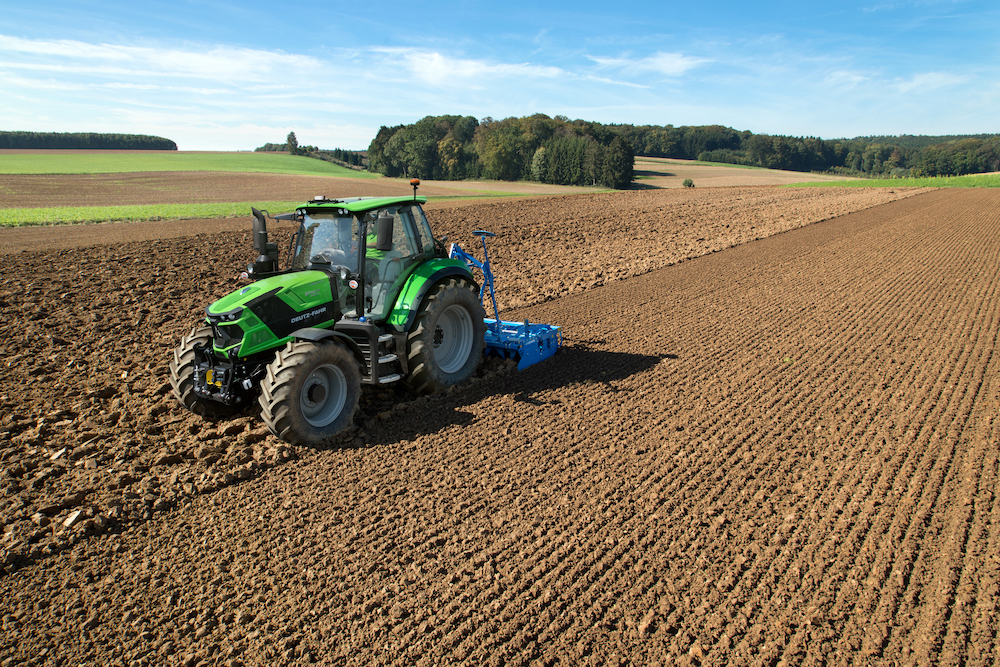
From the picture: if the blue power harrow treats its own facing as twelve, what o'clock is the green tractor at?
The green tractor is roughly at 12 o'clock from the blue power harrow.

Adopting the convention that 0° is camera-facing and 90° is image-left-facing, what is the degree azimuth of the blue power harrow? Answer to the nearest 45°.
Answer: approximately 45°

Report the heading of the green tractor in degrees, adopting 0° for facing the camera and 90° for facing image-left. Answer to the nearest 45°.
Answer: approximately 45°

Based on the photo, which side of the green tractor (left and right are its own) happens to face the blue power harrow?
back
